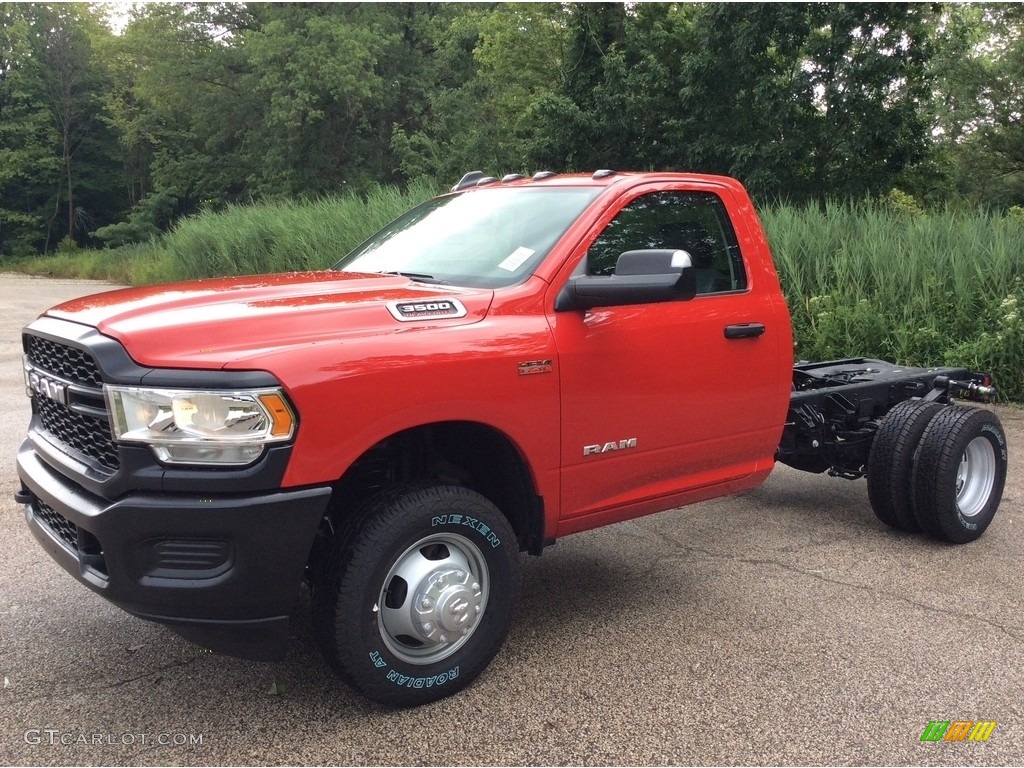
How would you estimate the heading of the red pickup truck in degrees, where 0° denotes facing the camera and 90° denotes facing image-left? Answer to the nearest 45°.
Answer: approximately 45°
